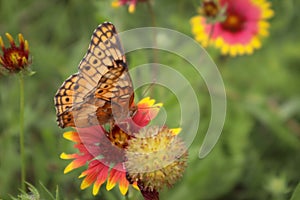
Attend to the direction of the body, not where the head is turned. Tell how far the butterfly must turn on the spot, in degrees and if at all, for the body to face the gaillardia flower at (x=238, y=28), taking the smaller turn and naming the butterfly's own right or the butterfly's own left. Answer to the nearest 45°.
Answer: approximately 45° to the butterfly's own left

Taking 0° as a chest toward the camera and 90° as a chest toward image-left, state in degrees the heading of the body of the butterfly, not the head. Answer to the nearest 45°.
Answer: approximately 270°
